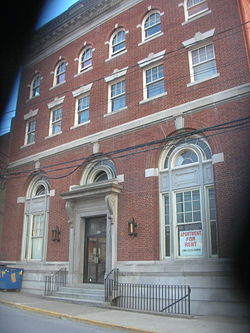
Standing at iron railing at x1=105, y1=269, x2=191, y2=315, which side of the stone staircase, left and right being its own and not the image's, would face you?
left

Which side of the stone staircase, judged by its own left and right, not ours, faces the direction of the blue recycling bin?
right

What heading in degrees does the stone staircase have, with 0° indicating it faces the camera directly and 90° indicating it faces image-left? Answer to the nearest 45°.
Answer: approximately 45°

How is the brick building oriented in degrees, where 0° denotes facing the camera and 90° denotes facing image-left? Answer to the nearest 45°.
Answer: approximately 45°
